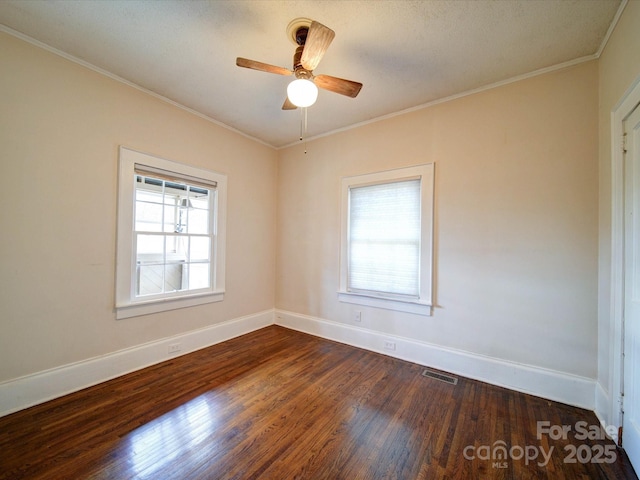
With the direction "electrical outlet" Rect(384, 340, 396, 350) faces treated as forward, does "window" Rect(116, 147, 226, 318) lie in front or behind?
in front

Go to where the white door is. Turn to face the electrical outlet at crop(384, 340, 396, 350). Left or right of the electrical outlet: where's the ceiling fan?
left

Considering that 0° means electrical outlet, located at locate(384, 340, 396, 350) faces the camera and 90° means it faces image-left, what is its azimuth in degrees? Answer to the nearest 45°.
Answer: approximately 45°

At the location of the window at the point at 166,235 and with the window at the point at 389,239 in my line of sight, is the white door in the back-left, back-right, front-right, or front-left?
front-right

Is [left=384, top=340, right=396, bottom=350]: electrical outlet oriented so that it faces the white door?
no

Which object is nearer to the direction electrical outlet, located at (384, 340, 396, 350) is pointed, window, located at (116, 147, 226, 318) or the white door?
the window

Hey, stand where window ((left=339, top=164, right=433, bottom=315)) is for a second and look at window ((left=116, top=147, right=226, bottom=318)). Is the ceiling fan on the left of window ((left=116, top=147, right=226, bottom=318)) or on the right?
left
